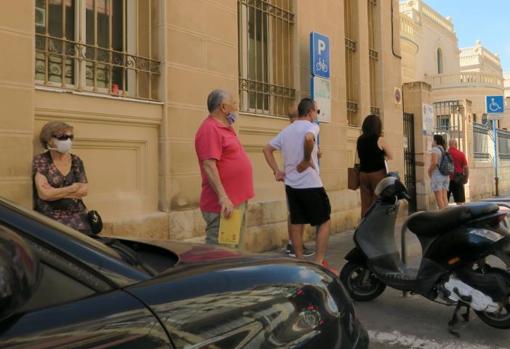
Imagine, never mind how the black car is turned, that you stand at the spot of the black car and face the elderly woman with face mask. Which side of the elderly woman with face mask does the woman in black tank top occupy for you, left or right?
right

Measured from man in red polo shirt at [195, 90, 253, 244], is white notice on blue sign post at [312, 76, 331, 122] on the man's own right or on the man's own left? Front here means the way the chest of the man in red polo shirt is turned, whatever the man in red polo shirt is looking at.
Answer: on the man's own left

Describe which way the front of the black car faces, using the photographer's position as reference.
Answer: facing away from the viewer and to the right of the viewer

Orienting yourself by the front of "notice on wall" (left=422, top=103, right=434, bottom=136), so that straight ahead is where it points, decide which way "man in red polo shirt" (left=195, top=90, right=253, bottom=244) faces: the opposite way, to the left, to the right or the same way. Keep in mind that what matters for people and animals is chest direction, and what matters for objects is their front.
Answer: to the left

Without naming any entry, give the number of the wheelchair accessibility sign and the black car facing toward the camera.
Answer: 1

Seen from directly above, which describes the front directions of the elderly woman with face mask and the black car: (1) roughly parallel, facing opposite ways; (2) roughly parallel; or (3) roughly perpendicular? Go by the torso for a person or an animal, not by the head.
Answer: roughly perpendicular

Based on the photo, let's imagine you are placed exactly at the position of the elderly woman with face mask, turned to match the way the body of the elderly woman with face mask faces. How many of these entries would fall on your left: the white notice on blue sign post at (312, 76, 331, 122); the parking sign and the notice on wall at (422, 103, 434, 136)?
3

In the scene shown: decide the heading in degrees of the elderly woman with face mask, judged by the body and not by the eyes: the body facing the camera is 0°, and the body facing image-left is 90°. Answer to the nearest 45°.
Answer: approximately 315°

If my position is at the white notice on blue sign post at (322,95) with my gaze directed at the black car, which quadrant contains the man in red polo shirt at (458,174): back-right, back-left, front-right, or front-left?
back-left

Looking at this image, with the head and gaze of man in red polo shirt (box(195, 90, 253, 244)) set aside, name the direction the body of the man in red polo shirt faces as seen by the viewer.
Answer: to the viewer's right

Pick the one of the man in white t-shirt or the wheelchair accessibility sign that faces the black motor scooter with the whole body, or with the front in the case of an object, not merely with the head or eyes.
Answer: the wheelchair accessibility sign

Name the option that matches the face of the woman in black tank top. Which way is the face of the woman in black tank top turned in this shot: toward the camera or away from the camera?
away from the camera

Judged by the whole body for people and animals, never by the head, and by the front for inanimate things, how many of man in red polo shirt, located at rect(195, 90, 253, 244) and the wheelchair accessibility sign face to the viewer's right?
1
